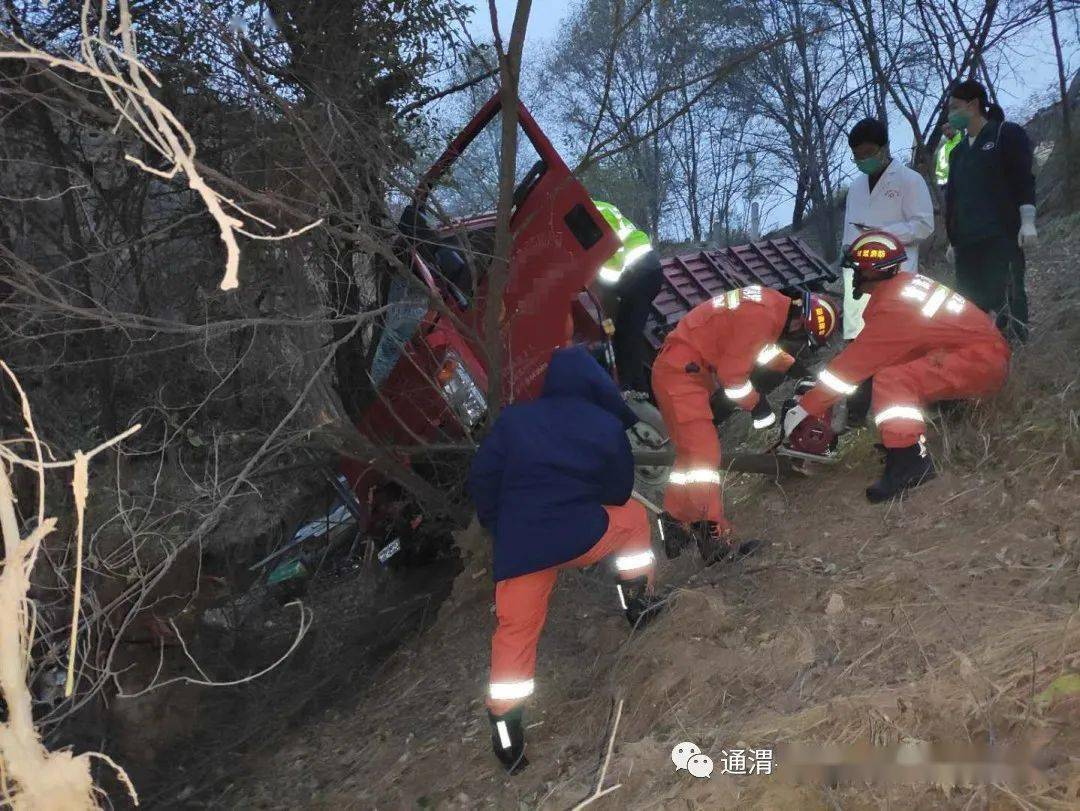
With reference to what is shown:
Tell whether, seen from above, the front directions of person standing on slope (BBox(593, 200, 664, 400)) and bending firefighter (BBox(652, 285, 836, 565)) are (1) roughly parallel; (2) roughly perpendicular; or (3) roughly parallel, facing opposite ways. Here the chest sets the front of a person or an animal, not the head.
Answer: roughly parallel, facing opposite ways

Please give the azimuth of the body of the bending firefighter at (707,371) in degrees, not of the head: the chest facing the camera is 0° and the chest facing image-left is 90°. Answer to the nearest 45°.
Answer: approximately 270°

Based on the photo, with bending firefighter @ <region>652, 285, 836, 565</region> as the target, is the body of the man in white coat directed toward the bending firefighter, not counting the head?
yes

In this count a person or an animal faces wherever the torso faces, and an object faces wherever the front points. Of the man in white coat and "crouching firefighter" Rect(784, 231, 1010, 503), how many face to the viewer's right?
0

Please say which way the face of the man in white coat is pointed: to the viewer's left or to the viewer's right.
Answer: to the viewer's left

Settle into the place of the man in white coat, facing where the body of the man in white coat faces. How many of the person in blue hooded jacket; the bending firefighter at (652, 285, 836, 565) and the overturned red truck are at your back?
0

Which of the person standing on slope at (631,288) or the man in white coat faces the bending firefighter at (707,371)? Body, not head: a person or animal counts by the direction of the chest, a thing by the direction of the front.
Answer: the man in white coat

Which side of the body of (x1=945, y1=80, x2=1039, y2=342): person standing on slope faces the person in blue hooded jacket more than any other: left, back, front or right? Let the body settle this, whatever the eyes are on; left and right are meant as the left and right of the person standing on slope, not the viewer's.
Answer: front

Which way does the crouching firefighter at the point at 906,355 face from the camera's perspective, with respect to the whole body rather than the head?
to the viewer's left

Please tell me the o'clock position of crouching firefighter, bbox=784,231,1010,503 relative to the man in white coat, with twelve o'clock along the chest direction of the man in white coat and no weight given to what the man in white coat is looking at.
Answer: The crouching firefighter is roughly at 11 o'clock from the man in white coat.

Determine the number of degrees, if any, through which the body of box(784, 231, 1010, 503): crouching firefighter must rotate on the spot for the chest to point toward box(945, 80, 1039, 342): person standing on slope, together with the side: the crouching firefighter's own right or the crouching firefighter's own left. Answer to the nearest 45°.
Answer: approximately 135° to the crouching firefighter's own right

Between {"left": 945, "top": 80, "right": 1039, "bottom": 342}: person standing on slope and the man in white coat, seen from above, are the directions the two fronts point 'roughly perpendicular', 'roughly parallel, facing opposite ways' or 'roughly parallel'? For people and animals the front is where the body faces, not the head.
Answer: roughly parallel

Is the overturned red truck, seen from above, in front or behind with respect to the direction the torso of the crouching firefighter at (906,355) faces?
in front

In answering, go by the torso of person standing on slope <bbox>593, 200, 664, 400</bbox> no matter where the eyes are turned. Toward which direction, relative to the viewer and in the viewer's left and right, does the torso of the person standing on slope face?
facing to the left of the viewer

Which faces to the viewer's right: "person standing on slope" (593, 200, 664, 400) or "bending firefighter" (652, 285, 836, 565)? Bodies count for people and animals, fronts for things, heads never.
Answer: the bending firefighter

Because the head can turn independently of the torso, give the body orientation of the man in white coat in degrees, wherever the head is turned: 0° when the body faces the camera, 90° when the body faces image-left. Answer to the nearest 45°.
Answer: approximately 45°

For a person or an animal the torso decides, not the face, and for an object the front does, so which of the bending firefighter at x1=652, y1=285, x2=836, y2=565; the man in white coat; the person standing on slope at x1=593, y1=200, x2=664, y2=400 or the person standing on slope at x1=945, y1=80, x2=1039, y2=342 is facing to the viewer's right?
the bending firefighter

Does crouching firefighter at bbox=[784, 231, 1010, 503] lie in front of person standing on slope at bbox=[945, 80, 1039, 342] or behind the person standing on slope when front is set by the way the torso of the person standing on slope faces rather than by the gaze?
in front
